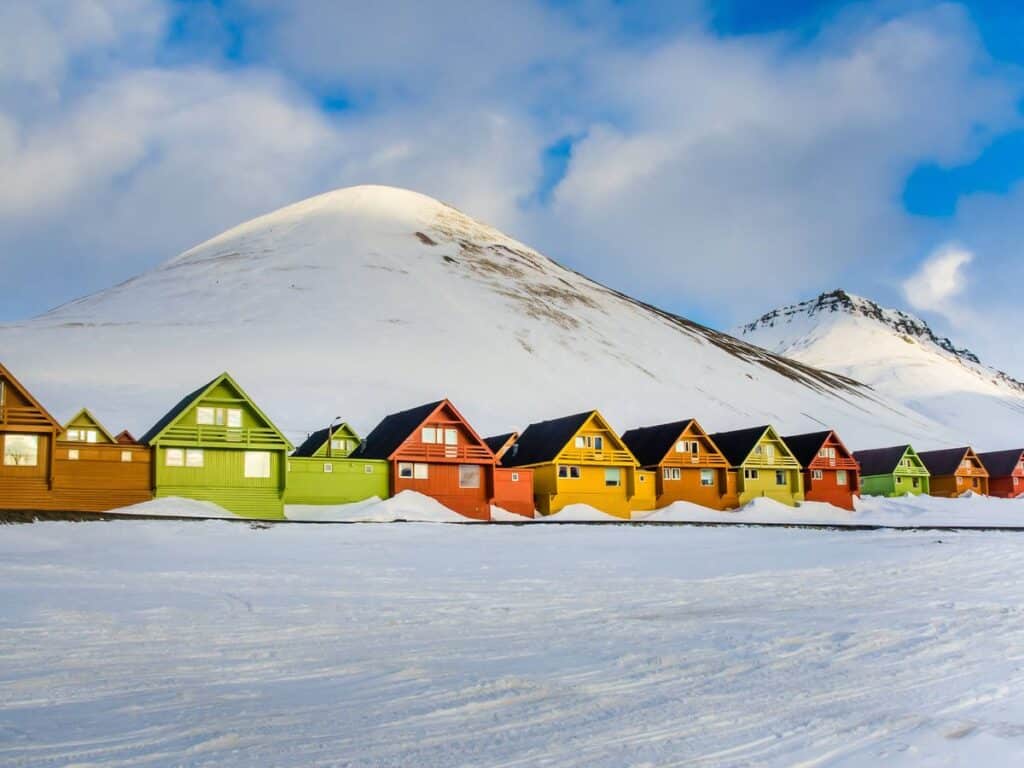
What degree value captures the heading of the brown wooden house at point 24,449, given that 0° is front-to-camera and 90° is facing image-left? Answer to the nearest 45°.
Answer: approximately 0°

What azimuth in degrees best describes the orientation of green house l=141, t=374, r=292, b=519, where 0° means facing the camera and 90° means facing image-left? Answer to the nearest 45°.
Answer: approximately 0°

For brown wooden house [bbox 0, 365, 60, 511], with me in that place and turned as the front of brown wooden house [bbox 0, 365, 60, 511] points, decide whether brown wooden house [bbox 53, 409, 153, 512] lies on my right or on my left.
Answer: on my left

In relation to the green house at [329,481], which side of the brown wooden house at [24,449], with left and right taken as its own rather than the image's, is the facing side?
left

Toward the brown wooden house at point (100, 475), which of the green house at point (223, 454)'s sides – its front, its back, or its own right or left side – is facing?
right

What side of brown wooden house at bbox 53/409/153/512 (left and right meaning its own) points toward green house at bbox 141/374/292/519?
left
